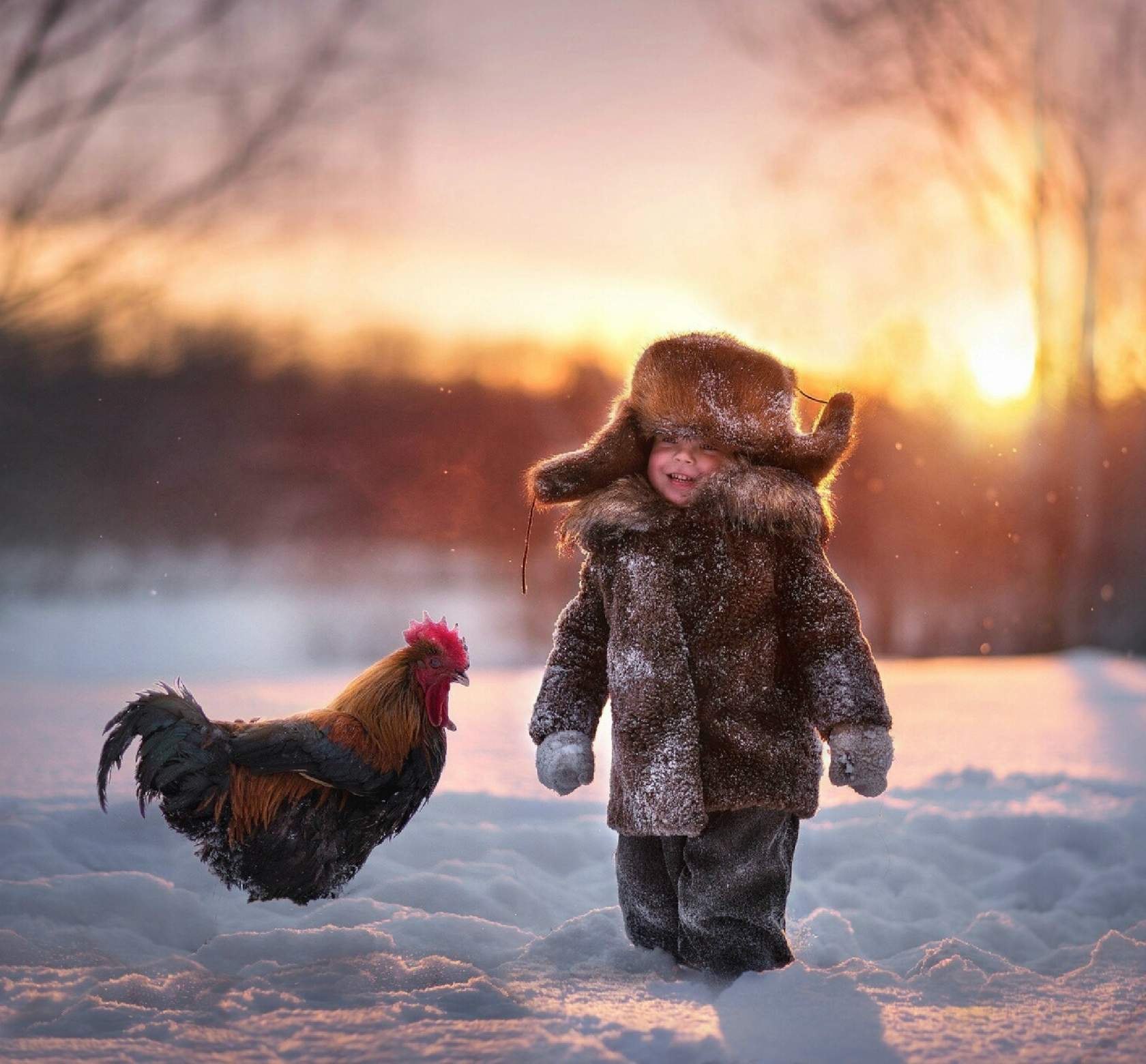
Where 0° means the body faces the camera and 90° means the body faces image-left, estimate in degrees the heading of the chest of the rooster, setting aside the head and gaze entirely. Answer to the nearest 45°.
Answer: approximately 270°
